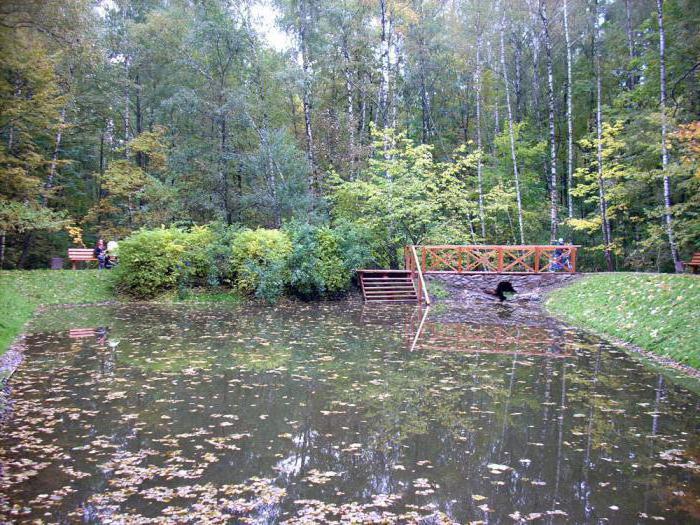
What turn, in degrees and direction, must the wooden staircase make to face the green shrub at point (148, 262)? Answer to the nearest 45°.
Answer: approximately 90° to its right

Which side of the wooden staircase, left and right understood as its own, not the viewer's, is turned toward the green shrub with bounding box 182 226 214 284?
right

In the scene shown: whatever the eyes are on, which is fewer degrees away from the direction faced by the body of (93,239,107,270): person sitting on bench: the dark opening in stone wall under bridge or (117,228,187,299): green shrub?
the green shrub

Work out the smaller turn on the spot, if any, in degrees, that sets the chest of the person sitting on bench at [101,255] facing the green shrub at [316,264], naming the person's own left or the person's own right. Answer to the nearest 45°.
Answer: approximately 45° to the person's own left

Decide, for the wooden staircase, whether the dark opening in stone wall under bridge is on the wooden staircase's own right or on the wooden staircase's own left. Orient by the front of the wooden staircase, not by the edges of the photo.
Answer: on the wooden staircase's own left

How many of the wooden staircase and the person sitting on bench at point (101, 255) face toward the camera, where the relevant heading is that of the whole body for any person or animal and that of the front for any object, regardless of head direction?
2

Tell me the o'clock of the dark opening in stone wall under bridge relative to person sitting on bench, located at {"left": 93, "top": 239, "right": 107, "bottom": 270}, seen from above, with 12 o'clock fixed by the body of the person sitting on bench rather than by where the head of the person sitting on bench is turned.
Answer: The dark opening in stone wall under bridge is roughly at 10 o'clock from the person sitting on bench.

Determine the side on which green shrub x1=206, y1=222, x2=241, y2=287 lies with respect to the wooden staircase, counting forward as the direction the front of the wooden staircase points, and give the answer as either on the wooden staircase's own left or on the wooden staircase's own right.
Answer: on the wooden staircase's own right

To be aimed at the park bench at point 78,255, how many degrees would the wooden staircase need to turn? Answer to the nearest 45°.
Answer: approximately 90° to its right

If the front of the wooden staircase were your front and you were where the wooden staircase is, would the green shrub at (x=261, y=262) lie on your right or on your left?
on your right

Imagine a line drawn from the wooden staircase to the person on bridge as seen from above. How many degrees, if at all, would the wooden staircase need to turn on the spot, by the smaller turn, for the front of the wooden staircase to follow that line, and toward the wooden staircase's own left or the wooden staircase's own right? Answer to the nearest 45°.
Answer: approximately 90° to the wooden staircase's own left

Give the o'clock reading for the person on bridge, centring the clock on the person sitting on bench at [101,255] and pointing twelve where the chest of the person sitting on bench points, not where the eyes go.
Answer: The person on bridge is roughly at 10 o'clock from the person sitting on bench.

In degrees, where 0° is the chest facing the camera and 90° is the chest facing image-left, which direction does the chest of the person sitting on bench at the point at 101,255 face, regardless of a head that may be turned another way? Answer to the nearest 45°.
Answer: approximately 0°

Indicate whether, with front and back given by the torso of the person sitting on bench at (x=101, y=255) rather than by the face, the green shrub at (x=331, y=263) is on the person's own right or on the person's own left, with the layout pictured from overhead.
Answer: on the person's own left
